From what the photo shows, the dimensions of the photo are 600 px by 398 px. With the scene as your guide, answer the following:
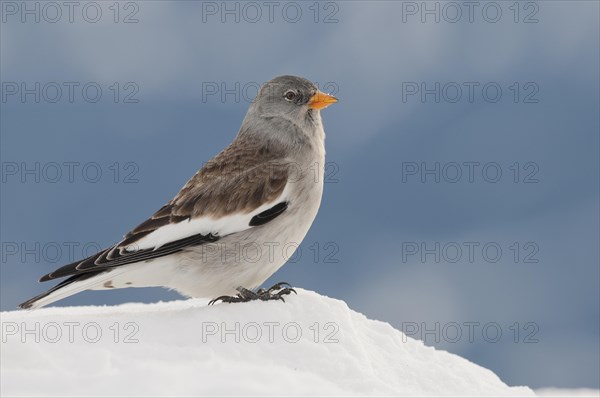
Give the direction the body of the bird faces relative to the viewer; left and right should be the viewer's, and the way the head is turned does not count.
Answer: facing to the right of the viewer
